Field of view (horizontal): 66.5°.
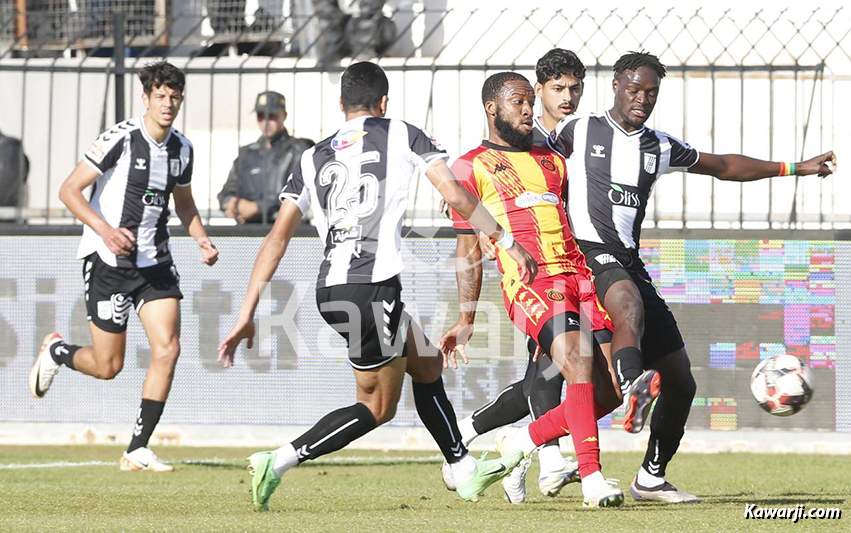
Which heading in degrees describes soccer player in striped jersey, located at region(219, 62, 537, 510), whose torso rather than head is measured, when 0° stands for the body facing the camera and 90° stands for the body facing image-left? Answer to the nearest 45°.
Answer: approximately 225°

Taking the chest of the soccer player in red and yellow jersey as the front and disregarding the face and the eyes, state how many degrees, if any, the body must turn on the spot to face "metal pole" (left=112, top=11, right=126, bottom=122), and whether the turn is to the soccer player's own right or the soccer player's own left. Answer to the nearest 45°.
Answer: approximately 180°

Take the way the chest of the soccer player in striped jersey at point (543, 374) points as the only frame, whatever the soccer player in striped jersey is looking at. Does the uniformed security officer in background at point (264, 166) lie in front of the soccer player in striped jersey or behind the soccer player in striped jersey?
behind

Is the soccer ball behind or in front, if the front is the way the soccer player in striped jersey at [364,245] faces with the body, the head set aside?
in front

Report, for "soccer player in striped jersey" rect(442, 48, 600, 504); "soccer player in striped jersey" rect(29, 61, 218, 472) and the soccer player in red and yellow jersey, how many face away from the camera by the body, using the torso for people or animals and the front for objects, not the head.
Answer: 0

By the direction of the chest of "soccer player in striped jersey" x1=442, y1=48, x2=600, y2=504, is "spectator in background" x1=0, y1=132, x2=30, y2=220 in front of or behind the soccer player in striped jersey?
behind

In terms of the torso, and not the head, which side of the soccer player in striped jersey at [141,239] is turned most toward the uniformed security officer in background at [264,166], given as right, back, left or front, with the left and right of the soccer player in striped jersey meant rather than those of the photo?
back

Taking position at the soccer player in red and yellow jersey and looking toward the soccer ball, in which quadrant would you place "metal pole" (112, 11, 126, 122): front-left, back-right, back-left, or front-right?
back-left

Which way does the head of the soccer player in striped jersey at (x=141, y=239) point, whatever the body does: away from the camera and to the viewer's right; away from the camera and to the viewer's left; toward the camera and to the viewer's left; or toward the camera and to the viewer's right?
toward the camera and to the viewer's right

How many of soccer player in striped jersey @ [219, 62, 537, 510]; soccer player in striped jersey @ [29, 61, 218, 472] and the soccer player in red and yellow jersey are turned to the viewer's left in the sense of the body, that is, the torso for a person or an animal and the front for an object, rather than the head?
0

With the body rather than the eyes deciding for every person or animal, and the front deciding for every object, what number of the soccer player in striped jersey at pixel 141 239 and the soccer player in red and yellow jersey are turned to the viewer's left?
0

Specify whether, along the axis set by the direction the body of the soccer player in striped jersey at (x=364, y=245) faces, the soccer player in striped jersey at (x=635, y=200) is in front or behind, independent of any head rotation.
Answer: in front

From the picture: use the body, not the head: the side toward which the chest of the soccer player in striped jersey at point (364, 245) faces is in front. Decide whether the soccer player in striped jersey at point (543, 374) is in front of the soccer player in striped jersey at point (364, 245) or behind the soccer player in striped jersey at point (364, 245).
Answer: in front
